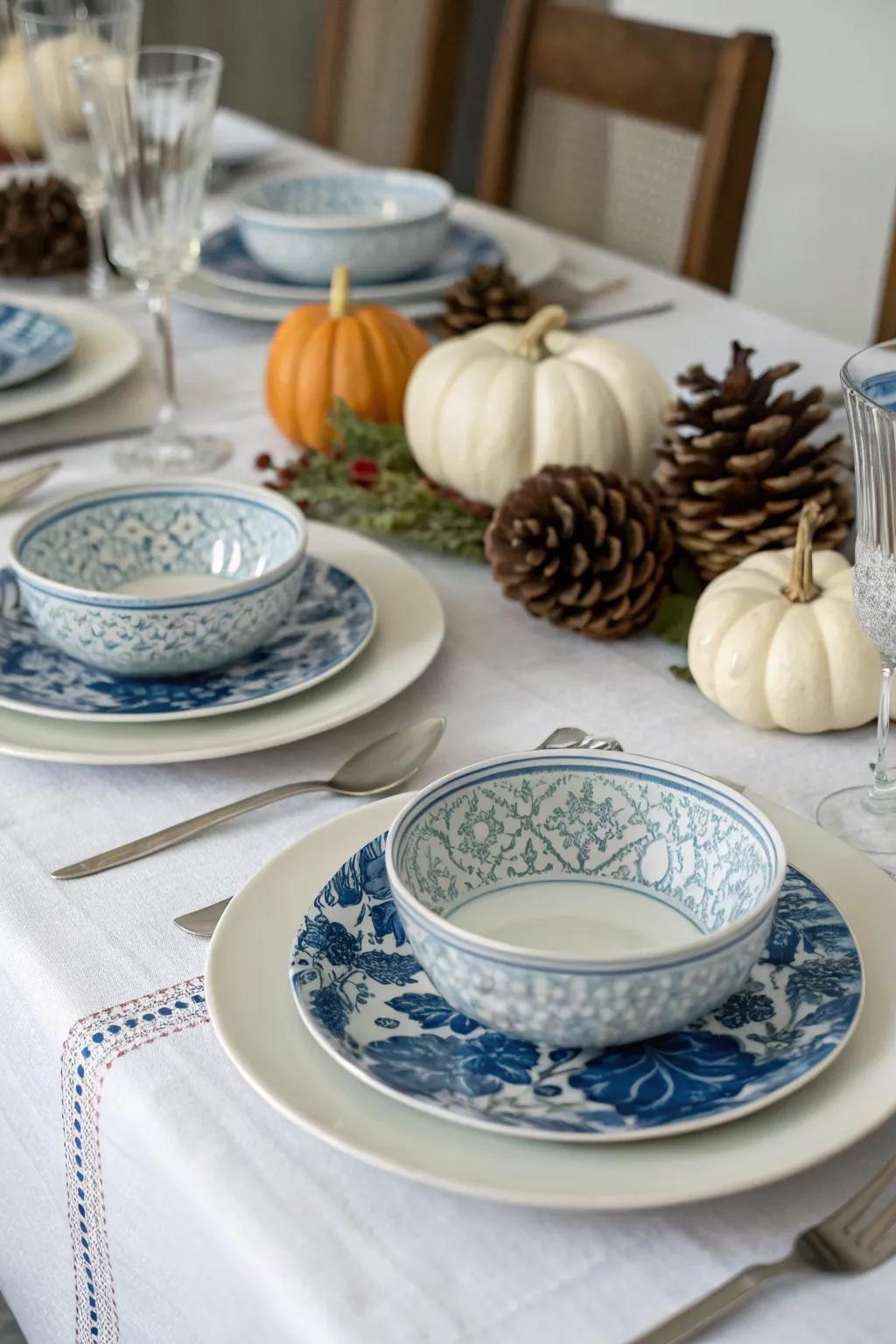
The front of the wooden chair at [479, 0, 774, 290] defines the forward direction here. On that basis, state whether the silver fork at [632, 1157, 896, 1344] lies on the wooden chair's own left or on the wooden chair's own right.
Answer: on the wooden chair's own left

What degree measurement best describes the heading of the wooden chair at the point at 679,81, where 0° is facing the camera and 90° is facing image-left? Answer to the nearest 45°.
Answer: approximately 45°

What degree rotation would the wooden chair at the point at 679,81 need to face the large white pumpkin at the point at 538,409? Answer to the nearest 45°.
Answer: approximately 45° to its left

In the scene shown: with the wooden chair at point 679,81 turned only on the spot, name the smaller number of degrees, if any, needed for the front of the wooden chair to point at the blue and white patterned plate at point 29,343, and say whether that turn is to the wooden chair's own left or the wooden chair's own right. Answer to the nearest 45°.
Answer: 0° — it already faces it
